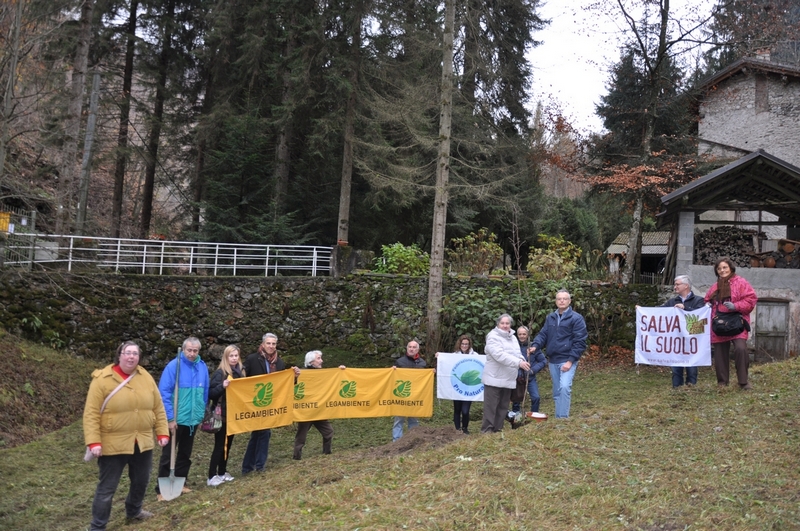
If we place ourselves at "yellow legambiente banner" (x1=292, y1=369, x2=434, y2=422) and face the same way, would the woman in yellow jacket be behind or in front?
in front

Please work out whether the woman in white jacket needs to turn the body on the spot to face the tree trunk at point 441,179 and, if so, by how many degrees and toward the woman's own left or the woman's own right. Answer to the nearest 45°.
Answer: approximately 135° to the woman's own left

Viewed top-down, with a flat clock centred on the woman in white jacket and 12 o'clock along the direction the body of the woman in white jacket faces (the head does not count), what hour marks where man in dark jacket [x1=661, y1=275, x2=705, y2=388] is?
The man in dark jacket is roughly at 9 o'clock from the woman in white jacket.

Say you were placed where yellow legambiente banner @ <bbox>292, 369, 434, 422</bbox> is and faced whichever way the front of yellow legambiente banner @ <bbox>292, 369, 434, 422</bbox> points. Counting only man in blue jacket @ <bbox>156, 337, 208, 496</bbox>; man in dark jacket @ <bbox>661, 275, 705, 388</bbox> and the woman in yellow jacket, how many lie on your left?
1

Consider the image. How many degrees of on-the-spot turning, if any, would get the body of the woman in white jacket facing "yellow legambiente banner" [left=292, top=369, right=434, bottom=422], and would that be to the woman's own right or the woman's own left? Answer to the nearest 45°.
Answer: approximately 180°

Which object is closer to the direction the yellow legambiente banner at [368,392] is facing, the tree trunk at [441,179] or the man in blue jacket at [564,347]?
the man in blue jacket

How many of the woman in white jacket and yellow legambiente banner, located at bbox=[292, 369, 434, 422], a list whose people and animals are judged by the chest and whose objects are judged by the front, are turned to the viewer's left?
0

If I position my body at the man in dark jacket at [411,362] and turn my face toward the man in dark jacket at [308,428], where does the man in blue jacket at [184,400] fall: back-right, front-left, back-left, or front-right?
front-left

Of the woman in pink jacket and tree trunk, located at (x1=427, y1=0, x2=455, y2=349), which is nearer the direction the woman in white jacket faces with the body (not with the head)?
the woman in pink jacket

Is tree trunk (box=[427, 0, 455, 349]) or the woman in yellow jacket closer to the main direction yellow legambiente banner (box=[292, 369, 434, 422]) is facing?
the woman in yellow jacket

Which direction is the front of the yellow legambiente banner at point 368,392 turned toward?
toward the camera
